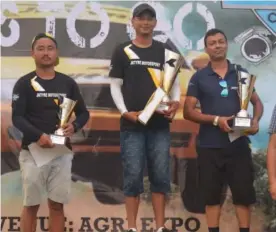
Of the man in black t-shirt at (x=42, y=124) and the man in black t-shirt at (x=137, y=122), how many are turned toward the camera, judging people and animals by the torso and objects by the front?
2

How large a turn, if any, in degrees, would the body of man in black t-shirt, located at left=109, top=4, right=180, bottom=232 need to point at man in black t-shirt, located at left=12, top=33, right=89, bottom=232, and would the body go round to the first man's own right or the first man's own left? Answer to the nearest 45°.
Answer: approximately 90° to the first man's own right

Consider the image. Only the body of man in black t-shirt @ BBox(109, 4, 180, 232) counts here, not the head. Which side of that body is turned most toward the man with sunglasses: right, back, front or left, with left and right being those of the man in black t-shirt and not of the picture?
left

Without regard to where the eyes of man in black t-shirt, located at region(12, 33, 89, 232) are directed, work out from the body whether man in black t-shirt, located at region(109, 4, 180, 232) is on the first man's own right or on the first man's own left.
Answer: on the first man's own left

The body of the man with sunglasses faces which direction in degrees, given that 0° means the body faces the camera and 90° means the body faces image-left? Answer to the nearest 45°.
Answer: approximately 0°

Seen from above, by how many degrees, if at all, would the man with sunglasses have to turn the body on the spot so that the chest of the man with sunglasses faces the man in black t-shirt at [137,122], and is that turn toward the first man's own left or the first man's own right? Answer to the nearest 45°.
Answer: approximately 90° to the first man's own right

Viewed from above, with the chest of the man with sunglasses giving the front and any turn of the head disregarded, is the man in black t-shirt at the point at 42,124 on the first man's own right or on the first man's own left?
on the first man's own right
